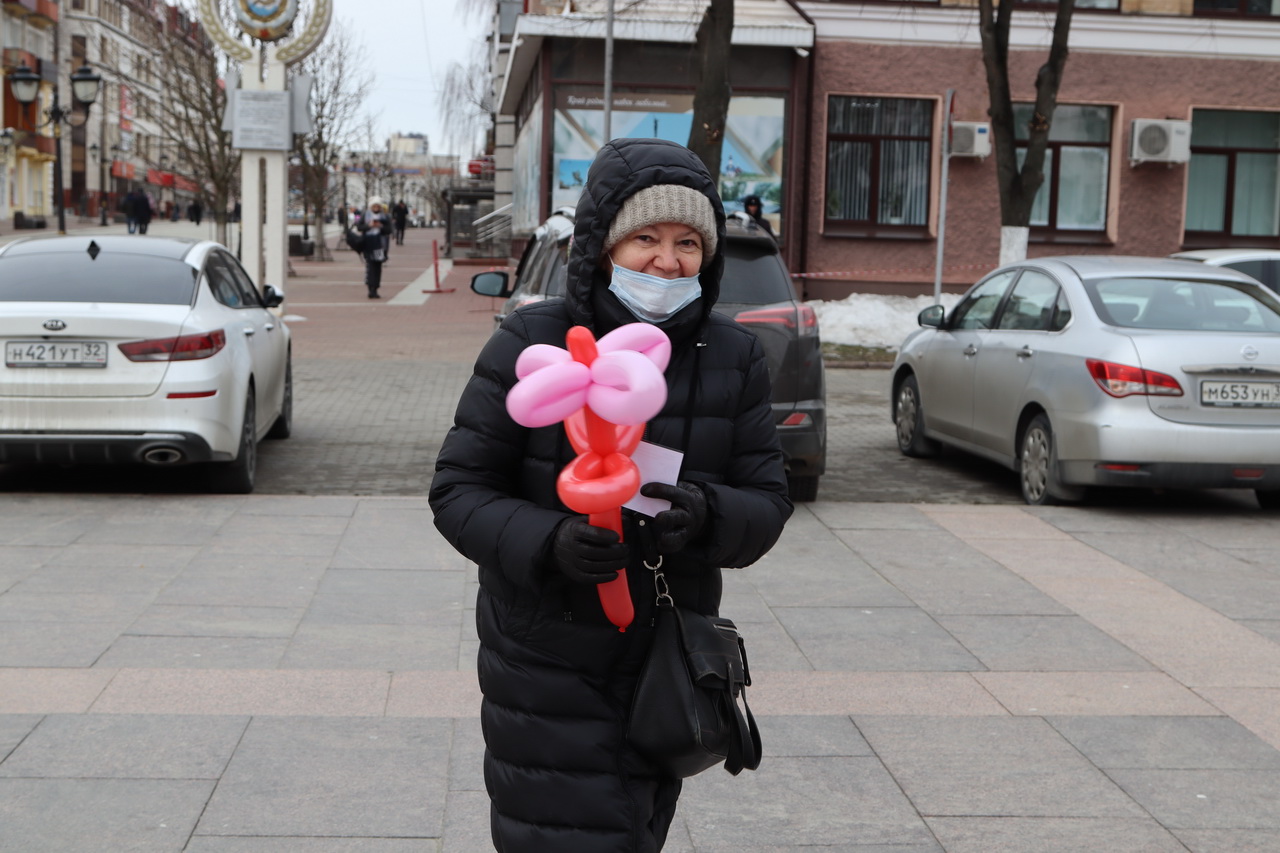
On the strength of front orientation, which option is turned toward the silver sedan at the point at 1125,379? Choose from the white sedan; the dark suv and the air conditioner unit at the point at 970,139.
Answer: the air conditioner unit

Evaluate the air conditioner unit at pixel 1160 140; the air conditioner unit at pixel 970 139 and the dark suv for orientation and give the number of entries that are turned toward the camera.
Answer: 2

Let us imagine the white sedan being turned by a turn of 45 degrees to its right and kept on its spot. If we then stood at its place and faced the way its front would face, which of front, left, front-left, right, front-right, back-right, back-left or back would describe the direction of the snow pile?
front

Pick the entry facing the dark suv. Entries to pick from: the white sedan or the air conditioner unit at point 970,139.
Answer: the air conditioner unit

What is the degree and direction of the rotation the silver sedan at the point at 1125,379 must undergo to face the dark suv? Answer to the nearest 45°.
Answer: approximately 90° to its left

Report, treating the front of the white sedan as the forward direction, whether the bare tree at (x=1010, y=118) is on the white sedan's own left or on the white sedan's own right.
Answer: on the white sedan's own right

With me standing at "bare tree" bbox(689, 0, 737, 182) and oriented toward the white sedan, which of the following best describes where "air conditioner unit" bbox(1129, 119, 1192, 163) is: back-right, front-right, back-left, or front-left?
back-left

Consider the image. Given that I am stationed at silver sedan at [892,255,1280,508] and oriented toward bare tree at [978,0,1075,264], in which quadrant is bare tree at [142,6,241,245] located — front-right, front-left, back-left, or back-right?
front-left

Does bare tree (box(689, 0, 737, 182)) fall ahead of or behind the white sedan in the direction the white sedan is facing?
ahead

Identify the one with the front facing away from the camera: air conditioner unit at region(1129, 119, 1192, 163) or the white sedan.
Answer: the white sedan

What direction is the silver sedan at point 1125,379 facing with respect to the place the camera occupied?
facing away from the viewer and to the left of the viewer

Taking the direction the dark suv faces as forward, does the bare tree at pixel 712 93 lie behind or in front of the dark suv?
in front

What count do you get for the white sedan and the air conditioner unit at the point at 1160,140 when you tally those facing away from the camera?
1

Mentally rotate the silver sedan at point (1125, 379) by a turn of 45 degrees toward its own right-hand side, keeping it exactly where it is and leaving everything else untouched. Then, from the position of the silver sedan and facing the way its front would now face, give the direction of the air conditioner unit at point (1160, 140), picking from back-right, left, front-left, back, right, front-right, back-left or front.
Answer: front

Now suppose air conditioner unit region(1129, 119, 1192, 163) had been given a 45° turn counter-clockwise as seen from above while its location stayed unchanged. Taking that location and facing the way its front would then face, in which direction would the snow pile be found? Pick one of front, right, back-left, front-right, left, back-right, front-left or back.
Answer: right

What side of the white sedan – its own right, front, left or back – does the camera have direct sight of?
back

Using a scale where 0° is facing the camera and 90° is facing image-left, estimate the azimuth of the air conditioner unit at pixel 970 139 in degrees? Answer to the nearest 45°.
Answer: approximately 0°

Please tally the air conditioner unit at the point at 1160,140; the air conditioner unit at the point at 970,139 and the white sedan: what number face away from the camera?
1

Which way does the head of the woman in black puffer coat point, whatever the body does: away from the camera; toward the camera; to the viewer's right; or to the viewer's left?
toward the camera

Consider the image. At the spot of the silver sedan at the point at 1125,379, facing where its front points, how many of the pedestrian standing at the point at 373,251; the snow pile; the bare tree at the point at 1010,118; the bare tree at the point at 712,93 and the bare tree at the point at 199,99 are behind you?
0

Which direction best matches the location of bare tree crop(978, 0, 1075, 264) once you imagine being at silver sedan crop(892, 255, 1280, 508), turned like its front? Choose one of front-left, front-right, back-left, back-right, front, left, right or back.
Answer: front-right

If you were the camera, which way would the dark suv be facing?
facing away from the viewer and to the left of the viewer

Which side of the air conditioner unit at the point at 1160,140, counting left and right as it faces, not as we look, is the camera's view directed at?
front
